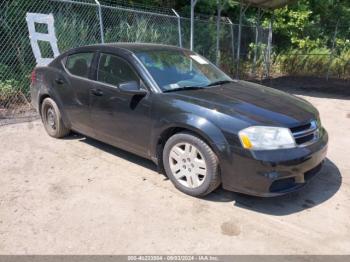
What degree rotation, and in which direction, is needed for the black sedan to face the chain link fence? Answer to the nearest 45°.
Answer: approximately 180°

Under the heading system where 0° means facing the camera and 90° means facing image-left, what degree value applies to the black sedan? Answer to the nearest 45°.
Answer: approximately 315°
